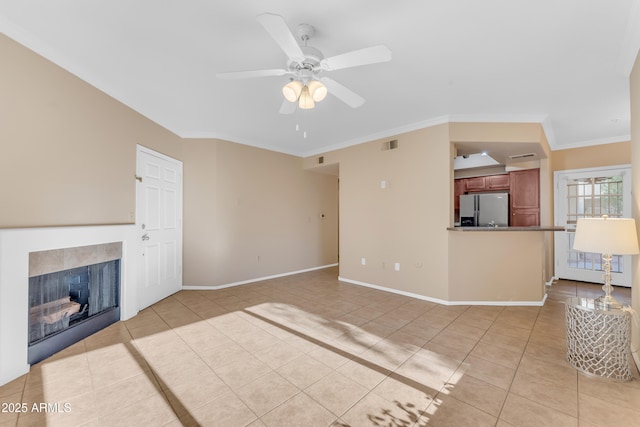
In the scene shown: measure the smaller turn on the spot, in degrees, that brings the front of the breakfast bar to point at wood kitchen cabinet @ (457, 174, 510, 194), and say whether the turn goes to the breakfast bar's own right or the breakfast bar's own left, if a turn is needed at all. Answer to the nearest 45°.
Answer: approximately 180°

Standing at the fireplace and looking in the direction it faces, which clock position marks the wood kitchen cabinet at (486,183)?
The wood kitchen cabinet is roughly at 11 o'clock from the fireplace.

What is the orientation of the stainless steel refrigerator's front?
toward the camera

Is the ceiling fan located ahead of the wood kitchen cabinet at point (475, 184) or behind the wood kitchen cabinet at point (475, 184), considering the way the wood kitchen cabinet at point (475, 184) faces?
ahead

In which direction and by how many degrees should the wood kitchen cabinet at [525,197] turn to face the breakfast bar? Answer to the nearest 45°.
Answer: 0° — it already faces it

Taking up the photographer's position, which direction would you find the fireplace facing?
facing the viewer and to the right of the viewer

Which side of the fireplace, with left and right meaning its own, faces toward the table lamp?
front

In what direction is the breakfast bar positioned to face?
toward the camera

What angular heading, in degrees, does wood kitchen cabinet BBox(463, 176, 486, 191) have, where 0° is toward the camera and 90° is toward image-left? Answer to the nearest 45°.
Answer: approximately 0°

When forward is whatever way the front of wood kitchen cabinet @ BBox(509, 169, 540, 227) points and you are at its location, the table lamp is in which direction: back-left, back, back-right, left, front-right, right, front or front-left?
front

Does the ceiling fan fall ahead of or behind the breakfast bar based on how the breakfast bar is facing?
ahead
